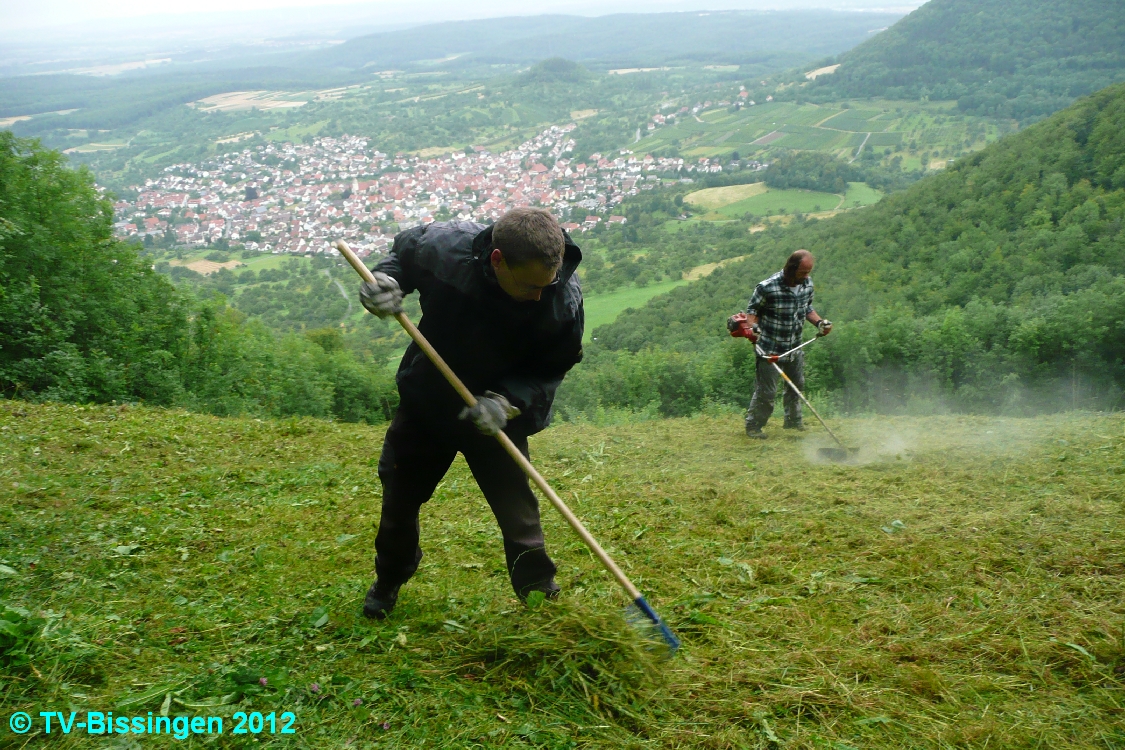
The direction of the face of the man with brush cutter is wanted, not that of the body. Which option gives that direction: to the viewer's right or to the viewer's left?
to the viewer's right

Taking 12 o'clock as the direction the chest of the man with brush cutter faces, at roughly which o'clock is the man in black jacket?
The man in black jacket is roughly at 2 o'clock from the man with brush cutter.

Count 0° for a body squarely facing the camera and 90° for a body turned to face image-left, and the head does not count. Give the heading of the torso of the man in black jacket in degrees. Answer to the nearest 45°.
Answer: approximately 315°

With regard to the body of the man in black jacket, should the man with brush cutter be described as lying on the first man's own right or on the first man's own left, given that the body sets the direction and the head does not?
on the first man's own left

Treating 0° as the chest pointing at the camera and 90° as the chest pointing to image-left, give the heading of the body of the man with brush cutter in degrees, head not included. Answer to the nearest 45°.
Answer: approximately 315°
